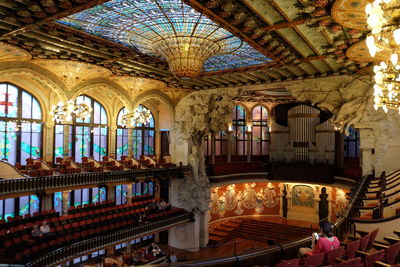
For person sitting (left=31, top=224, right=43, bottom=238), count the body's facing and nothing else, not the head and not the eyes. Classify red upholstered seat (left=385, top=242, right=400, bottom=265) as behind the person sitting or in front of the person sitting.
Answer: in front

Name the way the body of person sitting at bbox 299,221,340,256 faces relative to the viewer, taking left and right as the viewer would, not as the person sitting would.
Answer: facing away from the viewer and to the left of the viewer

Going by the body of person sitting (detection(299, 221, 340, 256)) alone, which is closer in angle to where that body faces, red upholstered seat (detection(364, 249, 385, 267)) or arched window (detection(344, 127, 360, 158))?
the arched window

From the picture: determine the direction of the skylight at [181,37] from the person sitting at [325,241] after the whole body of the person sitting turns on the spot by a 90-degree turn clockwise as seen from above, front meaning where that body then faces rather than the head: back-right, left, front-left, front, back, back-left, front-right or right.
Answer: left

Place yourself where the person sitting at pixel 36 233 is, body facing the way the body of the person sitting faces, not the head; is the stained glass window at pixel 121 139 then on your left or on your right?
on your left

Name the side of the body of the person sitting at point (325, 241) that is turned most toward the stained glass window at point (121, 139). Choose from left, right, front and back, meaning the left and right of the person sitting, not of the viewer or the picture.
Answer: front

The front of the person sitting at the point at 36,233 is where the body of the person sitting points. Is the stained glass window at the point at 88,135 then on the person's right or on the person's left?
on the person's left

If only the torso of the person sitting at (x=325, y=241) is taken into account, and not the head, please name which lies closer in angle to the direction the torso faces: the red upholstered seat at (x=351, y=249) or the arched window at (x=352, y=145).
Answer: the arched window

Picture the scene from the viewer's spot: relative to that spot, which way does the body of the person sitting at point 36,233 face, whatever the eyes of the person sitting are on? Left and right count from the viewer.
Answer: facing the viewer and to the right of the viewer
